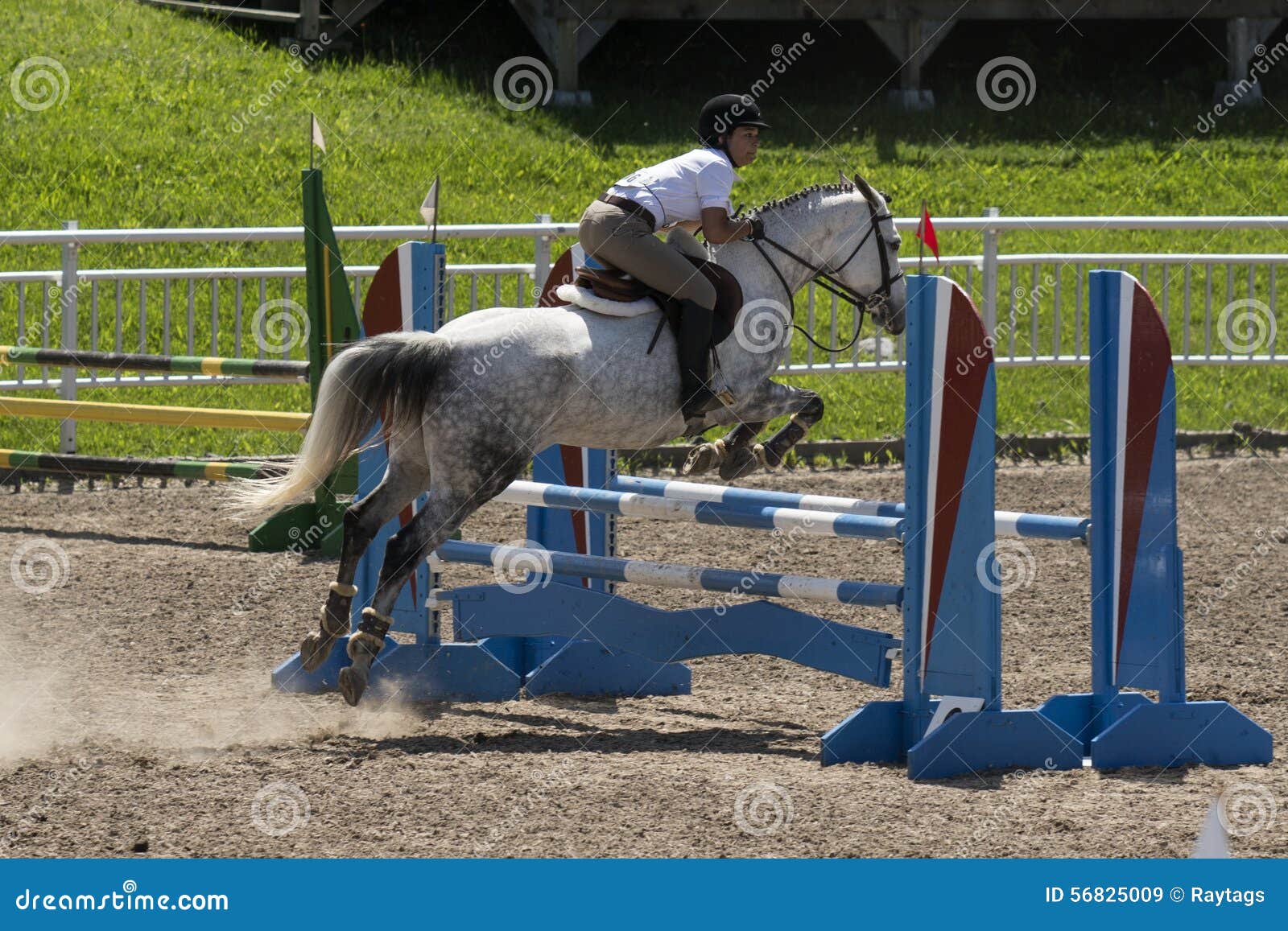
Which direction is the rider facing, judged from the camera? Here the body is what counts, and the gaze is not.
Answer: to the viewer's right

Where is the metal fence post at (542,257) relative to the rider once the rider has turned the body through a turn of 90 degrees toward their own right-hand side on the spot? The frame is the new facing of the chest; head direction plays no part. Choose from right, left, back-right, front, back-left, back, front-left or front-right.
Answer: back

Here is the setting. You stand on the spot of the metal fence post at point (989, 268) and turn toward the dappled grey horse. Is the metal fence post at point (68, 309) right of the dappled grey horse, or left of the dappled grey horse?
right

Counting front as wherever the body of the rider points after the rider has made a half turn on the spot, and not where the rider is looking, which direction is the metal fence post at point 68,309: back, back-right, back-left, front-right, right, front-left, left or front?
front-right

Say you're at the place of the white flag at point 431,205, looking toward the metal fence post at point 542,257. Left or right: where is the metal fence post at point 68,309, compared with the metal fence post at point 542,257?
left

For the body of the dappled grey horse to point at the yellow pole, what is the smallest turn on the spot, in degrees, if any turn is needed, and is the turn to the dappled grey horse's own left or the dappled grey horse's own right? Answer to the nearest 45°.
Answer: approximately 135° to the dappled grey horse's own left

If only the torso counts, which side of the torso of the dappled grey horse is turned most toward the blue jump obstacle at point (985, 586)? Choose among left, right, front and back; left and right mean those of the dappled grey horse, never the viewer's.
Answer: front

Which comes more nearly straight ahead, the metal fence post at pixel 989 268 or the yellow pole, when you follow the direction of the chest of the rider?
the metal fence post

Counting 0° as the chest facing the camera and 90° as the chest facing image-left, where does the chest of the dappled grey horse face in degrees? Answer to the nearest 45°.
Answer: approximately 270°
